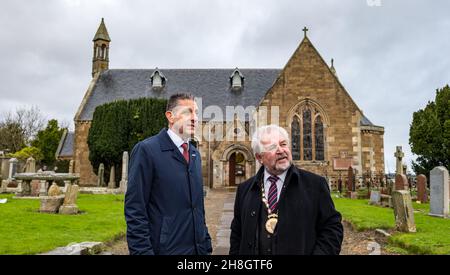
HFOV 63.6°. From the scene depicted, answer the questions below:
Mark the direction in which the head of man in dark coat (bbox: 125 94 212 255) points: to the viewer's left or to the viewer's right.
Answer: to the viewer's right

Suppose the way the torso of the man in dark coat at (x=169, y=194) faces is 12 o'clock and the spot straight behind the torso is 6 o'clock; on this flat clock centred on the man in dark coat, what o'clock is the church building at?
The church building is roughly at 8 o'clock from the man in dark coat.

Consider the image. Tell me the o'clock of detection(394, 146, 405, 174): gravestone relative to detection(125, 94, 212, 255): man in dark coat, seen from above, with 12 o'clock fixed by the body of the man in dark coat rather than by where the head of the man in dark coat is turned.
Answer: The gravestone is roughly at 9 o'clock from the man in dark coat.

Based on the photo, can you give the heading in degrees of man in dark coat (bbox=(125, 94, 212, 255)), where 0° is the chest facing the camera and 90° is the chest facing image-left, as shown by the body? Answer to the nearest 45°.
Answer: approximately 315°

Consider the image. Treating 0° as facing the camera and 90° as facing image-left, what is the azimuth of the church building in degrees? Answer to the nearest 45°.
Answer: approximately 0°

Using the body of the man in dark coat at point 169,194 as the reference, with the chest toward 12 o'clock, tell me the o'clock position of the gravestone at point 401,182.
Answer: The gravestone is roughly at 9 o'clock from the man in dark coat.

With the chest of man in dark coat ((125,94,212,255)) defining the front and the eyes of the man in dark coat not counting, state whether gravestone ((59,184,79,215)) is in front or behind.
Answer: behind
